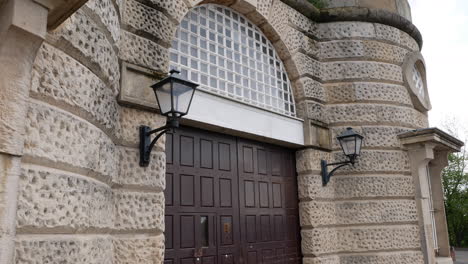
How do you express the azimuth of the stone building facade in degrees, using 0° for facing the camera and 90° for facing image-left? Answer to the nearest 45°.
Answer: approximately 315°
